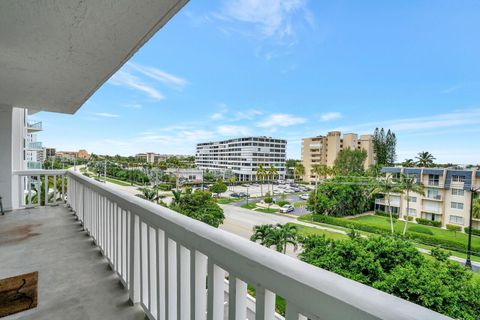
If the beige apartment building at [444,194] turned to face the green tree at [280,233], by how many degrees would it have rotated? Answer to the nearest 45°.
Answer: approximately 45° to its right

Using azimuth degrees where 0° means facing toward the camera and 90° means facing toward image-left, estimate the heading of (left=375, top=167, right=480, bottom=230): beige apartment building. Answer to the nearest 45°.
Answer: approximately 45°

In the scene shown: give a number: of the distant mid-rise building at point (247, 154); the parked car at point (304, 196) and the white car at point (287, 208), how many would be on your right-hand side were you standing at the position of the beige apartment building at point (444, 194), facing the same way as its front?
3

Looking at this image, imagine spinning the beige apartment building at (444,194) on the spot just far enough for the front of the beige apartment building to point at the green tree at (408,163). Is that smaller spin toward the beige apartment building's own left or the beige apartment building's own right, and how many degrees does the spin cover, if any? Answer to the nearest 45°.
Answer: approximately 180°

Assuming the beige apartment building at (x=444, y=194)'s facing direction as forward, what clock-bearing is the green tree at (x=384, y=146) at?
The green tree is roughly at 4 o'clock from the beige apartment building.

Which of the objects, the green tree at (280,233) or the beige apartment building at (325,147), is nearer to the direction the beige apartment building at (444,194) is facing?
the green tree

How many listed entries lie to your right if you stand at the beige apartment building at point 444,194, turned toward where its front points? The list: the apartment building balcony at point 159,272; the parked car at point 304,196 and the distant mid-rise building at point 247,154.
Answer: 2

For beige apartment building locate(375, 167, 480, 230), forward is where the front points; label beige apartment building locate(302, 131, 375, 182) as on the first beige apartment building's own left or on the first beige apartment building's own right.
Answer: on the first beige apartment building's own right

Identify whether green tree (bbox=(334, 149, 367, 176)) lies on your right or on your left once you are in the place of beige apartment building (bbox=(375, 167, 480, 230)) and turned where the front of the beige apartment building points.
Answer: on your right
